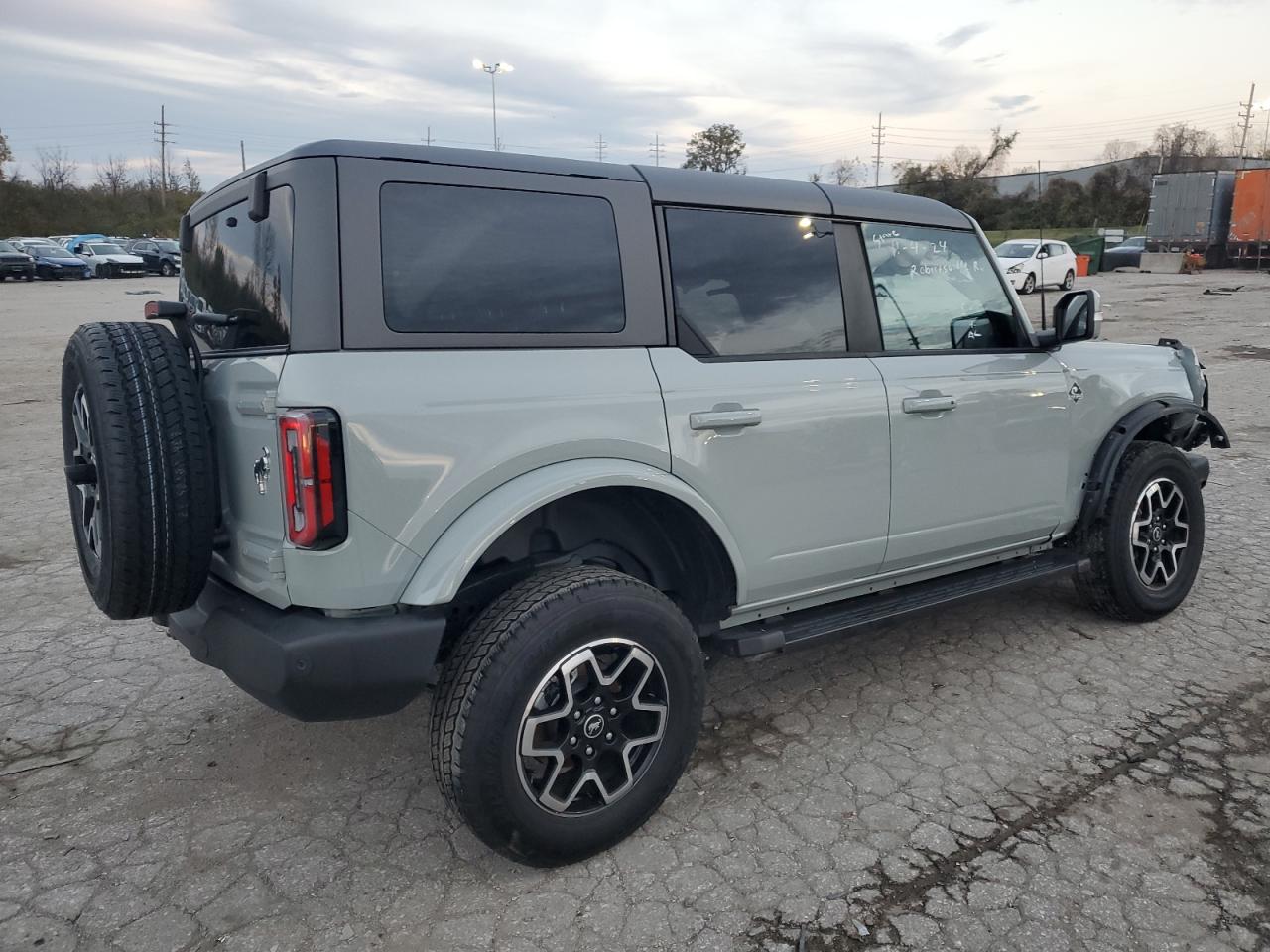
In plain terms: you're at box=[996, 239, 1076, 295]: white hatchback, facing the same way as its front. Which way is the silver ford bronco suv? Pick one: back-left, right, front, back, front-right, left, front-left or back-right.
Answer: front-left

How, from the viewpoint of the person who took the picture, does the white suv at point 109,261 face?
facing the viewer and to the right of the viewer

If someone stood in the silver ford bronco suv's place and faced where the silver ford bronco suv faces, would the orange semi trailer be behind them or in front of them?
in front

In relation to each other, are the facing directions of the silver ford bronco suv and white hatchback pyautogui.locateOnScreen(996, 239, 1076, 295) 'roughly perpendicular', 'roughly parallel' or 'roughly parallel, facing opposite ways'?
roughly parallel, facing opposite ways

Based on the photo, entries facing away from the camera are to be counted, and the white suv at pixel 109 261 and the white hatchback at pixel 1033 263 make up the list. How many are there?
0

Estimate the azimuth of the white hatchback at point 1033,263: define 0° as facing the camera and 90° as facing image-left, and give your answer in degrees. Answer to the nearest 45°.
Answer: approximately 45°

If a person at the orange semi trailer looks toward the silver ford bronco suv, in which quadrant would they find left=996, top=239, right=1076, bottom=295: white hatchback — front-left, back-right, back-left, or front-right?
front-right

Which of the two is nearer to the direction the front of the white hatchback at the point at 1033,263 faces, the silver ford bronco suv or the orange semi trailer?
the silver ford bronco suv

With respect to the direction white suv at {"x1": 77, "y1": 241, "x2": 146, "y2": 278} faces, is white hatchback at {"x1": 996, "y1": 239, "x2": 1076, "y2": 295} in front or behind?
in front

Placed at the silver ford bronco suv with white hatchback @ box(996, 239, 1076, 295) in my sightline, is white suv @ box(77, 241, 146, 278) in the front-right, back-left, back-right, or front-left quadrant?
front-left

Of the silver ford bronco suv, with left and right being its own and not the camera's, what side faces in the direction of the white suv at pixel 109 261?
left

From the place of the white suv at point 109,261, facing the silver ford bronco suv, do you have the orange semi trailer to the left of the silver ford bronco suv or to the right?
left

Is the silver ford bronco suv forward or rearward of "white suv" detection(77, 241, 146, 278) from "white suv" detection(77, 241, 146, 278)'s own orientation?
forward

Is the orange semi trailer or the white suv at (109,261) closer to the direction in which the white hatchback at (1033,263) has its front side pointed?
the white suv

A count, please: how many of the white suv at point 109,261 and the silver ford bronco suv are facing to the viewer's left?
0

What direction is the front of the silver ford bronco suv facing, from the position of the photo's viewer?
facing away from the viewer and to the right of the viewer

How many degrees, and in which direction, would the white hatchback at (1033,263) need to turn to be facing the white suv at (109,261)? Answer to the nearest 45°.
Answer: approximately 45° to its right

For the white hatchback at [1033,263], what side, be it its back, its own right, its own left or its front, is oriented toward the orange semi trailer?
back
